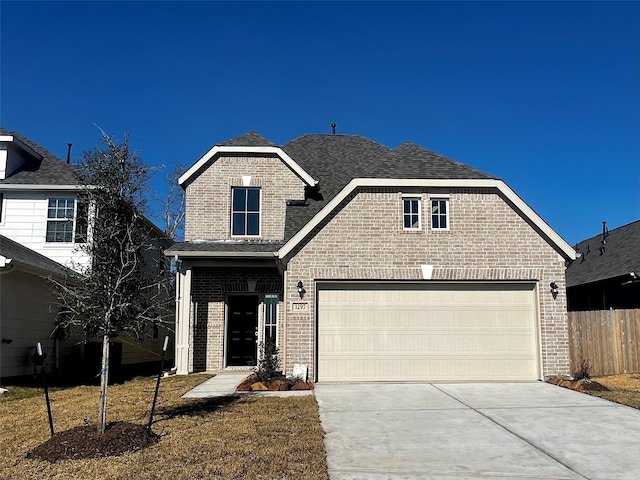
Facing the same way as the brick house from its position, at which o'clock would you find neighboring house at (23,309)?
The neighboring house is roughly at 3 o'clock from the brick house.

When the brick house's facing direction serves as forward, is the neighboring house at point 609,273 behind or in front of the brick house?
behind

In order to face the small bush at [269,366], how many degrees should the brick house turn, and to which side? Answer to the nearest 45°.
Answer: approximately 90° to its right

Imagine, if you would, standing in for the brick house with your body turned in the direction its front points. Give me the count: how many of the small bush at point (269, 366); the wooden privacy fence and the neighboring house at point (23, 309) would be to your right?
2

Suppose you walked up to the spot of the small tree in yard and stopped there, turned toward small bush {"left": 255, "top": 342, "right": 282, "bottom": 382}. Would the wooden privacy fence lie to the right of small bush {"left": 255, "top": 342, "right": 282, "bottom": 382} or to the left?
right

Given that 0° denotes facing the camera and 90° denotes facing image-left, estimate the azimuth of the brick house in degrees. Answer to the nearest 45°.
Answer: approximately 0°

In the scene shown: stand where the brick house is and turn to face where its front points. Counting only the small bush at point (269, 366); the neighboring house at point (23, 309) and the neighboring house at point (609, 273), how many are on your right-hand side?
2

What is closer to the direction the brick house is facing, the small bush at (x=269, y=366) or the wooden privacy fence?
the small bush

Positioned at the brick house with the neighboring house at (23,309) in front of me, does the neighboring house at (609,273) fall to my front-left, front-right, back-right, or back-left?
back-right
